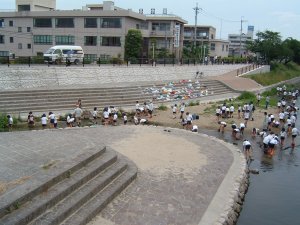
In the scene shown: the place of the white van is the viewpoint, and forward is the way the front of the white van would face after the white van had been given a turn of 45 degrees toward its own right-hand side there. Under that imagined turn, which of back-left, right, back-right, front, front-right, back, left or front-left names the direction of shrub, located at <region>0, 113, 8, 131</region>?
left

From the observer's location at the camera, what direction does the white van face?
facing the viewer and to the left of the viewer

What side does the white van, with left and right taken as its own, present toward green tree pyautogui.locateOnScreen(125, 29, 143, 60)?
back

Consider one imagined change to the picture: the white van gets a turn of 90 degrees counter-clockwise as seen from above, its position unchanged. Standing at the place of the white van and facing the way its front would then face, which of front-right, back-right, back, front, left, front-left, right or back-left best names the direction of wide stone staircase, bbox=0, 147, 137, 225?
front-right
